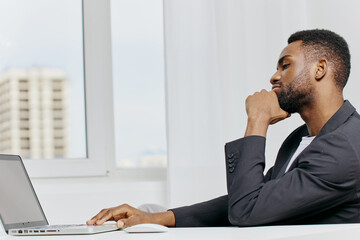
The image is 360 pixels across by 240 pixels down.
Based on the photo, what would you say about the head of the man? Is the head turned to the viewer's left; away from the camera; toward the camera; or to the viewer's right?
to the viewer's left

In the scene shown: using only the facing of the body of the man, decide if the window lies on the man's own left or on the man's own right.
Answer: on the man's own right

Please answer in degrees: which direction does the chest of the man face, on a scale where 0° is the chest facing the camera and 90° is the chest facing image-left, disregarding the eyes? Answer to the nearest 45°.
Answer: approximately 90°

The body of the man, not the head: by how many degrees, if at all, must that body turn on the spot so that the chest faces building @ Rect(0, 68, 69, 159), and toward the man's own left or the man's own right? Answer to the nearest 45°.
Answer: approximately 45° to the man's own right
